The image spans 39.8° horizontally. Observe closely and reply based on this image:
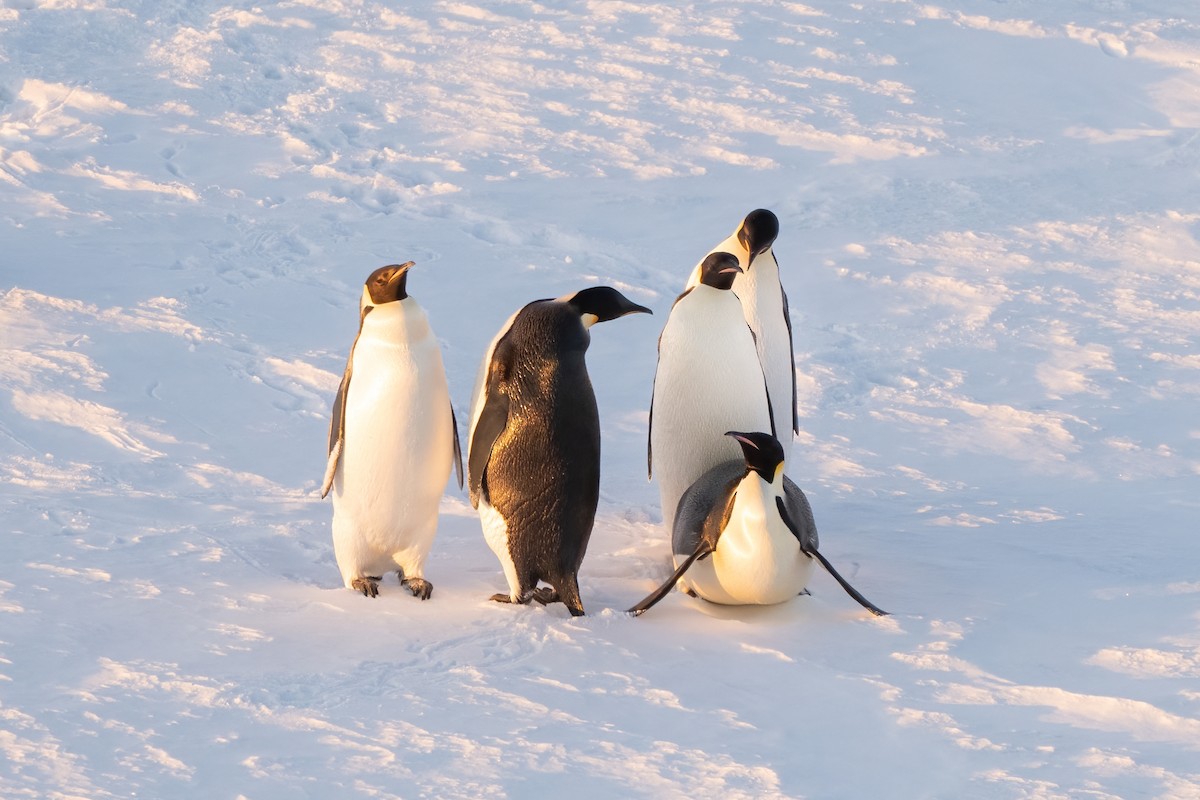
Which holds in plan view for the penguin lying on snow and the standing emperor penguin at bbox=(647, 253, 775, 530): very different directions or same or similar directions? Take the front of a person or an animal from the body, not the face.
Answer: same or similar directions

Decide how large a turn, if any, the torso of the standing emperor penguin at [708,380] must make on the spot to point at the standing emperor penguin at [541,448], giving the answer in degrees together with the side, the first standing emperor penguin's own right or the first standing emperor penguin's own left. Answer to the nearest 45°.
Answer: approximately 45° to the first standing emperor penguin's own right

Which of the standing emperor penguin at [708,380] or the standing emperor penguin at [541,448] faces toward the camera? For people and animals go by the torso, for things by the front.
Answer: the standing emperor penguin at [708,380]

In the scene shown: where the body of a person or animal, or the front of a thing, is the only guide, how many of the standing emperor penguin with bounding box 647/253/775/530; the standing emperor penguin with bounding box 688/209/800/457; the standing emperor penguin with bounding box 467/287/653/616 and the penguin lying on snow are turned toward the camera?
3

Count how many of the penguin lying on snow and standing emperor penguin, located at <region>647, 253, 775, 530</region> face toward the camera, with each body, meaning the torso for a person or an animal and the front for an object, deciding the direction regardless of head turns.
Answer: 2

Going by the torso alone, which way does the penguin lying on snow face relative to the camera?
toward the camera

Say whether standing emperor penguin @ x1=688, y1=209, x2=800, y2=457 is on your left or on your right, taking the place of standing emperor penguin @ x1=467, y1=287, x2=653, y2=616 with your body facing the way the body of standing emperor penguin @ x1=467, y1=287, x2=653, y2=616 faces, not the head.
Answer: on your right

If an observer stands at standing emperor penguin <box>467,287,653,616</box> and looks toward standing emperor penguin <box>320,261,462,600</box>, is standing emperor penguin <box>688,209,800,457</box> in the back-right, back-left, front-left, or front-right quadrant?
back-right

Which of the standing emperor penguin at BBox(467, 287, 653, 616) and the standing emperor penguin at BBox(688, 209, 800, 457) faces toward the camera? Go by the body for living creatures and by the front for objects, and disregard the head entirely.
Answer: the standing emperor penguin at BBox(688, 209, 800, 457)

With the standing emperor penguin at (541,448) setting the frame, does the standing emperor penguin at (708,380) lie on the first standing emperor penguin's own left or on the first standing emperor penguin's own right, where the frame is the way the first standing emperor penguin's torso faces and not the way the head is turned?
on the first standing emperor penguin's own right

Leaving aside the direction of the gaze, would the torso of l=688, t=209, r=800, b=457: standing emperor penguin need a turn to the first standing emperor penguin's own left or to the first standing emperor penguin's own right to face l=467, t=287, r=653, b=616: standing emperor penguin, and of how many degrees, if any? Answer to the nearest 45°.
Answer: approximately 45° to the first standing emperor penguin's own right

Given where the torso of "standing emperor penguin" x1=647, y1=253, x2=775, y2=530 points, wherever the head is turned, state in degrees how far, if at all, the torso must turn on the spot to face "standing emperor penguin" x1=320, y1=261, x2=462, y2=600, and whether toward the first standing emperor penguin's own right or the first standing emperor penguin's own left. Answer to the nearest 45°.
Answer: approximately 90° to the first standing emperor penguin's own right

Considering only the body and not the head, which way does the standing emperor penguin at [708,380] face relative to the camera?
toward the camera
